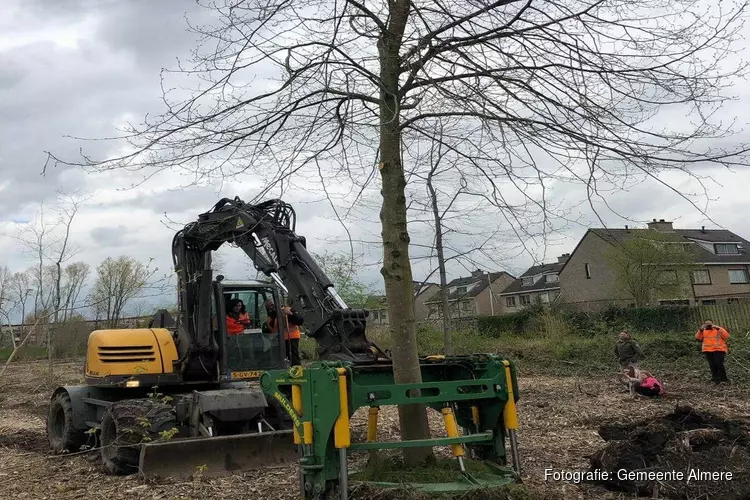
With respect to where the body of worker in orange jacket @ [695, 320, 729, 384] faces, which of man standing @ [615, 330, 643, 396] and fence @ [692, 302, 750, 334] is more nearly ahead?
the man standing

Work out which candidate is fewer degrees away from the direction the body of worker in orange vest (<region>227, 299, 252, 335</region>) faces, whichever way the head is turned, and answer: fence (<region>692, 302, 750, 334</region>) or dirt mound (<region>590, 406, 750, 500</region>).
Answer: the dirt mound

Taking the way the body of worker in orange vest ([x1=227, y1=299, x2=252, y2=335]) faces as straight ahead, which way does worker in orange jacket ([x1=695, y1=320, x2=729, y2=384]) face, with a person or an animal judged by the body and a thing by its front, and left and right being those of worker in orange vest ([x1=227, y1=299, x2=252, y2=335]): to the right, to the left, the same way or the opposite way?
to the right

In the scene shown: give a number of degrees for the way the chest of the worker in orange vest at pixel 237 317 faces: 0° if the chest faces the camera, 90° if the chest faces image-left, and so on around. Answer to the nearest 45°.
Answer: approximately 315°

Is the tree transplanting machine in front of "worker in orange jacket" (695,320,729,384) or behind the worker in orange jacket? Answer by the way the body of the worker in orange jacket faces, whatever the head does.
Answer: in front

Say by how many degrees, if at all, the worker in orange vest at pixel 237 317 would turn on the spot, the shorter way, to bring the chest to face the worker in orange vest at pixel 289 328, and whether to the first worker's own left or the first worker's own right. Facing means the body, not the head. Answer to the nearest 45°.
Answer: approximately 45° to the first worker's own left

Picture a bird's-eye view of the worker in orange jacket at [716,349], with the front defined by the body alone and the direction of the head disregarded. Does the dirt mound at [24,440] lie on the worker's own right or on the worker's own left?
on the worker's own right

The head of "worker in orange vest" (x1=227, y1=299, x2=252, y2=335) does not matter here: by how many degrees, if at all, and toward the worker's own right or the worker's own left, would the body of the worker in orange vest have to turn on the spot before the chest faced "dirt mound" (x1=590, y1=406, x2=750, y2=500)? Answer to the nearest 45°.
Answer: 0° — they already face it

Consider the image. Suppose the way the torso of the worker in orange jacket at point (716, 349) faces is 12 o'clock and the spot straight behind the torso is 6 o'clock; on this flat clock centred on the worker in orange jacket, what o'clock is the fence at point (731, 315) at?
The fence is roughly at 6 o'clock from the worker in orange jacket.

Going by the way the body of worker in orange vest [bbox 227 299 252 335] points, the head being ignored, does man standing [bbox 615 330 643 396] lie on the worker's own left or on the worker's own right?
on the worker's own left

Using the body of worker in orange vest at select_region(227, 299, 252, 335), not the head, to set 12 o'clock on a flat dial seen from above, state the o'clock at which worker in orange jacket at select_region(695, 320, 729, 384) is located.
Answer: worker in orange jacket at select_region(695, 320, 729, 384) is roughly at 10 o'clock from worker in orange vest at select_region(227, 299, 252, 335).

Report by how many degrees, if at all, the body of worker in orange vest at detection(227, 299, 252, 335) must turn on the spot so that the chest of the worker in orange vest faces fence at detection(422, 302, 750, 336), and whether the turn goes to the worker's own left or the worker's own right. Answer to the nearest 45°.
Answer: approximately 90° to the worker's own left
